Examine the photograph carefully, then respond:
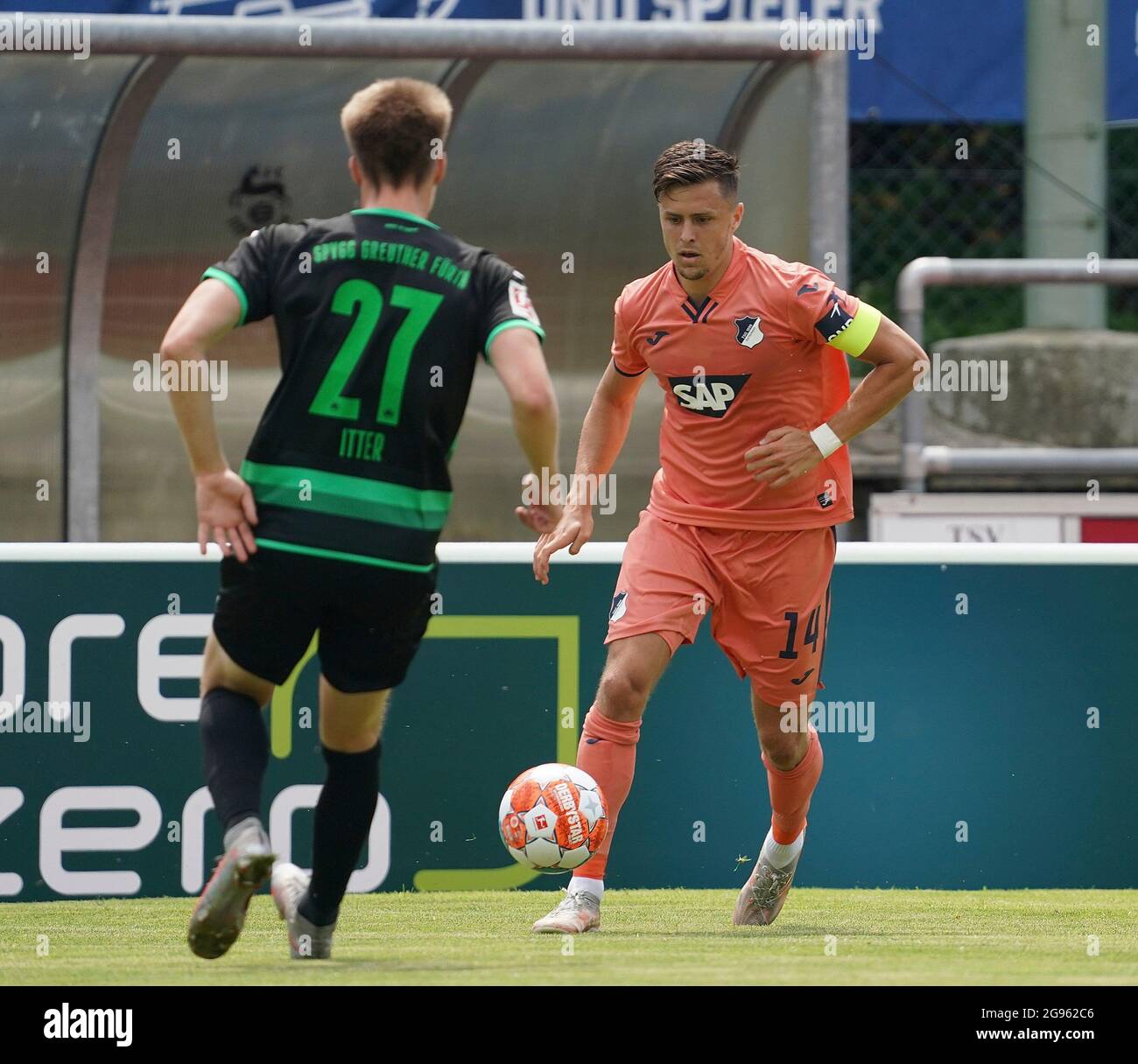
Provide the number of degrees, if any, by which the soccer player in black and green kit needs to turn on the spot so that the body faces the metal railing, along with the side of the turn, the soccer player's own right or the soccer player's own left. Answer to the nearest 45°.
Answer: approximately 45° to the soccer player's own right

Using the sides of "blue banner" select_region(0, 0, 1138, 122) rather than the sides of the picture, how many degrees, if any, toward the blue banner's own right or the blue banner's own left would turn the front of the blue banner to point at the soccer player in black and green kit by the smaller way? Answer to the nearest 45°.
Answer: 0° — it already faces them

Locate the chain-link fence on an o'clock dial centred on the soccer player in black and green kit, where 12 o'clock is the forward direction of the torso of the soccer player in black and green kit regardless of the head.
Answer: The chain-link fence is roughly at 1 o'clock from the soccer player in black and green kit.

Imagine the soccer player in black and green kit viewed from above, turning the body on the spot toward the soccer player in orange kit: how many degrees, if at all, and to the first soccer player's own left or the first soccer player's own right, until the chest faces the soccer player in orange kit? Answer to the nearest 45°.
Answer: approximately 45° to the first soccer player's own right

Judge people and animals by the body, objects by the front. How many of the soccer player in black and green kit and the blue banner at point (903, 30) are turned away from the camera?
1

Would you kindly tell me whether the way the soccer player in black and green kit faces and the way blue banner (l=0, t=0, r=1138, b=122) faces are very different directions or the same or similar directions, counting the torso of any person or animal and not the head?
very different directions

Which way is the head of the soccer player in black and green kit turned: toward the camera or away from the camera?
away from the camera

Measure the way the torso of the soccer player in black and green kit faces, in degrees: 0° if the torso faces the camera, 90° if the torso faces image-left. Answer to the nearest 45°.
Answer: approximately 180°

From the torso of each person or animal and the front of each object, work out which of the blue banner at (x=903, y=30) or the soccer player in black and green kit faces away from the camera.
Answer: the soccer player in black and green kit

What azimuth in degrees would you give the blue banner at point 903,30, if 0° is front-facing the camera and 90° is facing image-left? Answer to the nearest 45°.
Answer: approximately 0°

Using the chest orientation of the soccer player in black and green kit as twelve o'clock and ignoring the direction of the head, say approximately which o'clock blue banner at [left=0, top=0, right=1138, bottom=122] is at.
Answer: The blue banner is roughly at 1 o'clock from the soccer player in black and green kit.

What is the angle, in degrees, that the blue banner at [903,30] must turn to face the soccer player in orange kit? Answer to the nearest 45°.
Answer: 0° — it already faces them
